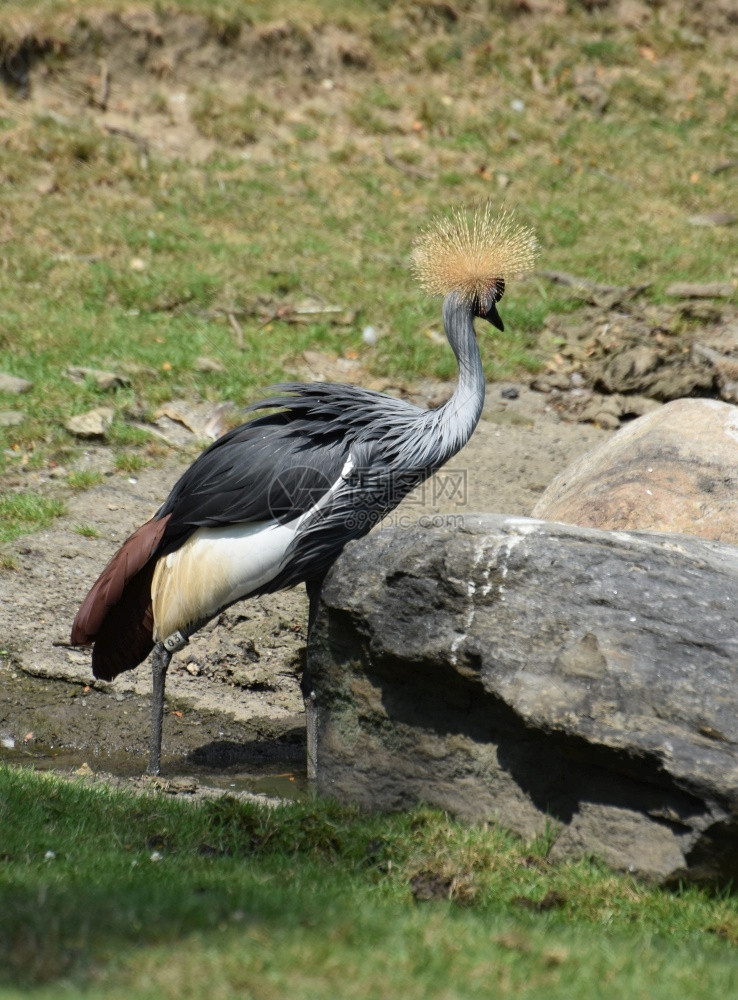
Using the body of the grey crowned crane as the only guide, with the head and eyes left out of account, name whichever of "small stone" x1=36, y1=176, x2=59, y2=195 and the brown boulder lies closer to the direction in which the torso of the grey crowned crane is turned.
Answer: the brown boulder

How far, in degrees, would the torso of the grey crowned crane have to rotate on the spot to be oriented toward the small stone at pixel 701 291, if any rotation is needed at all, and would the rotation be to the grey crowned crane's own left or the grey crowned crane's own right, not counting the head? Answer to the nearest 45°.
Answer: approximately 45° to the grey crowned crane's own left

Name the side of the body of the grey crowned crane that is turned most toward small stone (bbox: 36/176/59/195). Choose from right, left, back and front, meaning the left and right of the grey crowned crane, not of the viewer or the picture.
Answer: left

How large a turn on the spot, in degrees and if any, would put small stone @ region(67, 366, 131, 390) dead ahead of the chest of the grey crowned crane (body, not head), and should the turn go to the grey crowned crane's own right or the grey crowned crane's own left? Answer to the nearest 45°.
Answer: approximately 90° to the grey crowned crane's own left

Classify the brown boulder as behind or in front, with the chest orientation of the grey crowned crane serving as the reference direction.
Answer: in front

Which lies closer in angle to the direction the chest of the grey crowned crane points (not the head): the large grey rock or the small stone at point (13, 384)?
the large grey rock

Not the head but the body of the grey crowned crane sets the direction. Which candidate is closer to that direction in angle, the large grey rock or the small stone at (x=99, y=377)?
the large grey rock

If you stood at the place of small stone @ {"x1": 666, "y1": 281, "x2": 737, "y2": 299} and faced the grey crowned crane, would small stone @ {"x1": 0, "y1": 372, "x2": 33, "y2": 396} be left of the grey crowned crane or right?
right

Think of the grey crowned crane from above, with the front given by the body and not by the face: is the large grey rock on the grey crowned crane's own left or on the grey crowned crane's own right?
on the grey crowned crane's own right

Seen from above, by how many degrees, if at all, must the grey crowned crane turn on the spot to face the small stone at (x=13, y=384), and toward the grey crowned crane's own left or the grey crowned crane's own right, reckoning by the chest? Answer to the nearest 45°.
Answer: approximately 135° to the grey crowned crane's own left

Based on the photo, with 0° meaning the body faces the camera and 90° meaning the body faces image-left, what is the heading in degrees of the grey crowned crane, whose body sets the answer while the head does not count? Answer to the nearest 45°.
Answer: approximately 270°

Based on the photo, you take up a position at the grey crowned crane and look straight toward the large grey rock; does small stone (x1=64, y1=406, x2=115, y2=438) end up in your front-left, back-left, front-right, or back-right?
back-left
